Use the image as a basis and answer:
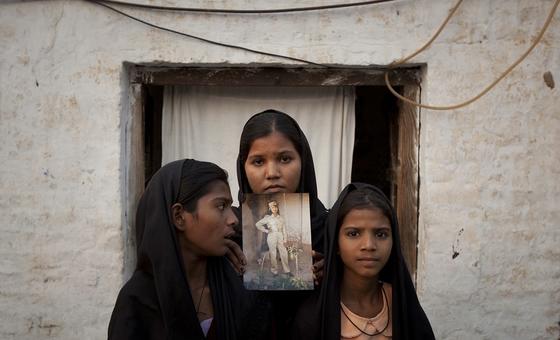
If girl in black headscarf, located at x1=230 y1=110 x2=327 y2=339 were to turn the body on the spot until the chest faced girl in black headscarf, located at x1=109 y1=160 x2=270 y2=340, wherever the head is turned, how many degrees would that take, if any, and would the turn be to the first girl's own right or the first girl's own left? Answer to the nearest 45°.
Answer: approximately 45° to the first girl's own right

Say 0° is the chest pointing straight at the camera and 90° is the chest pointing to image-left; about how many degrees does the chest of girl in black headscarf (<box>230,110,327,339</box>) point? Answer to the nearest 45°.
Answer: approximately 0°

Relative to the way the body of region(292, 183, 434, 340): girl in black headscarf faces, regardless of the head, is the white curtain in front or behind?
behind

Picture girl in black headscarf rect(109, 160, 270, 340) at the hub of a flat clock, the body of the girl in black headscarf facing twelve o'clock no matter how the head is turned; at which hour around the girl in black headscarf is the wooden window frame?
The wooden window frame is roughly at 8 o'clock from the girl in black headscarf.

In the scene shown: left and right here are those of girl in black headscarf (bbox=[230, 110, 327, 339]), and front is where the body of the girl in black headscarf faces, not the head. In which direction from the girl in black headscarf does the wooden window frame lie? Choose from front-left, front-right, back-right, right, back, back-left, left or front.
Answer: back

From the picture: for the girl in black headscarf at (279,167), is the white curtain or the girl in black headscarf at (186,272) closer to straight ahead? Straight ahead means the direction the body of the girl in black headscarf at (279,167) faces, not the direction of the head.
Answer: the girl in black headscarf

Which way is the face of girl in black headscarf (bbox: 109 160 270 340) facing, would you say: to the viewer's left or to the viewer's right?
to the viewer's right

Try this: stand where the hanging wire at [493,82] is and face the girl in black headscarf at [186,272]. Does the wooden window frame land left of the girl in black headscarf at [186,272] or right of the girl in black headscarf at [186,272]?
right

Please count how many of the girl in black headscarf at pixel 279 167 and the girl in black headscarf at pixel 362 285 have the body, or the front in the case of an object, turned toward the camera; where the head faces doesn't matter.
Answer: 2

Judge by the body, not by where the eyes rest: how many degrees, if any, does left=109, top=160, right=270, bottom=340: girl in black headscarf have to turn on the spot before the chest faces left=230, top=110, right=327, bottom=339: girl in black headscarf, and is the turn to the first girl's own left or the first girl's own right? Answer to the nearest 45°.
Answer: approximately 90° to the first girl's own left
